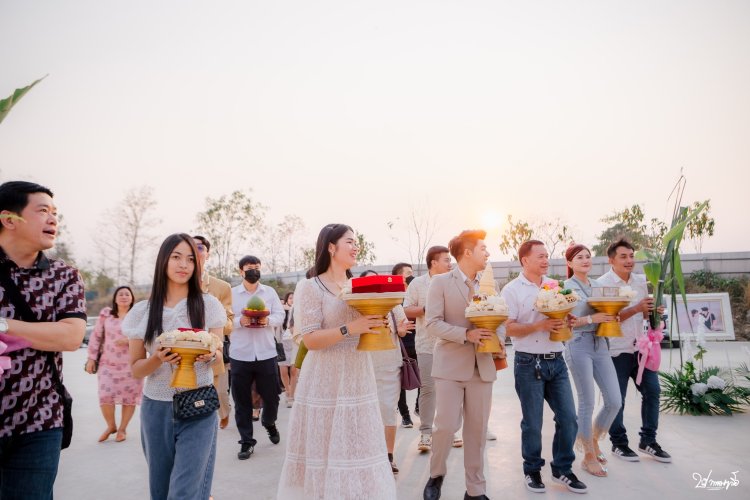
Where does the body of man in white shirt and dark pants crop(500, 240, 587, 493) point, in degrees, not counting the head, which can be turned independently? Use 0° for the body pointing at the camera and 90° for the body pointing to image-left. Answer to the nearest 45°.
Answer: approximately 315°

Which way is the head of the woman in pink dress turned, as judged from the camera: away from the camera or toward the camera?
toward the camera

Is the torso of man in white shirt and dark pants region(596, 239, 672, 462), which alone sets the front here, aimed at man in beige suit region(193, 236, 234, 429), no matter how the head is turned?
no

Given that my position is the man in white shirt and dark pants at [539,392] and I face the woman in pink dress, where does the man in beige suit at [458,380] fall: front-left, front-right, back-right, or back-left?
front-left

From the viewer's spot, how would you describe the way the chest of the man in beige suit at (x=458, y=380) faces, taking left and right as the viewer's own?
facing the viewer and to the right of the viewer

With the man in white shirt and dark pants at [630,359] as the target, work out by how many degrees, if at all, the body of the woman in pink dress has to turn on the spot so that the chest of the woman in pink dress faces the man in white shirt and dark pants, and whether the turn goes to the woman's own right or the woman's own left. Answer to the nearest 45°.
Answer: approximately 45° to the woman's own left

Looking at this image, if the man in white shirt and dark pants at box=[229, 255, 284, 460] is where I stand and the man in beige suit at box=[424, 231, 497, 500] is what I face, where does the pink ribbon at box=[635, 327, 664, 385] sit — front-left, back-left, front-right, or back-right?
front-left

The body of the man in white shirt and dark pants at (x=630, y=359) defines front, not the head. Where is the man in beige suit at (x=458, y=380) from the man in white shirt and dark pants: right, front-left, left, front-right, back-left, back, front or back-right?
right

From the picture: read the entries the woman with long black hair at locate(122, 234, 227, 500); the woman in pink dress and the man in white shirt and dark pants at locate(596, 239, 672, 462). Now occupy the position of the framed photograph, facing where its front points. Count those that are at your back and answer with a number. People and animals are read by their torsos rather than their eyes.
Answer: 0

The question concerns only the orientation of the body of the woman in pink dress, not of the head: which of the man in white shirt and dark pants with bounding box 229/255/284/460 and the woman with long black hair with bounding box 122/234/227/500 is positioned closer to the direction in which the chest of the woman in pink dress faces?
the woman with long black hair

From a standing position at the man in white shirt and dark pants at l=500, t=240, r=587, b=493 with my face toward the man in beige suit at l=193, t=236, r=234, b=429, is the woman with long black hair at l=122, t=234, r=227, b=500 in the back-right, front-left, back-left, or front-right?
front-left

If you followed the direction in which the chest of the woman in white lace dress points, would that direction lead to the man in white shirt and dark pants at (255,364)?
no

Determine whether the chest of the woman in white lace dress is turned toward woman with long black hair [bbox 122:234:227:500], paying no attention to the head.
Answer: no

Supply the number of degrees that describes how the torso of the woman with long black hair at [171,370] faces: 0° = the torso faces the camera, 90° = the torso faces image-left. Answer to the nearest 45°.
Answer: approximately 315°

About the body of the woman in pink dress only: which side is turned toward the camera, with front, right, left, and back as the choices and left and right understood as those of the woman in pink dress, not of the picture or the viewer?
front

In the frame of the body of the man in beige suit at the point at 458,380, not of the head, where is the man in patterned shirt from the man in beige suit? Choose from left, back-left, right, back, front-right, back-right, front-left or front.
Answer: right

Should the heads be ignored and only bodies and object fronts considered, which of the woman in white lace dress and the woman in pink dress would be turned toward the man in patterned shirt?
the woman in pink dress

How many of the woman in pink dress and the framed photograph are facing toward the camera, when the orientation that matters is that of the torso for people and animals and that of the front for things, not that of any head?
2

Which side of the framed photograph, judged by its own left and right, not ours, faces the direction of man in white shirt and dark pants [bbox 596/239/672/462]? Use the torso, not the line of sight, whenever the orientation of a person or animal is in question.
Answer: front
